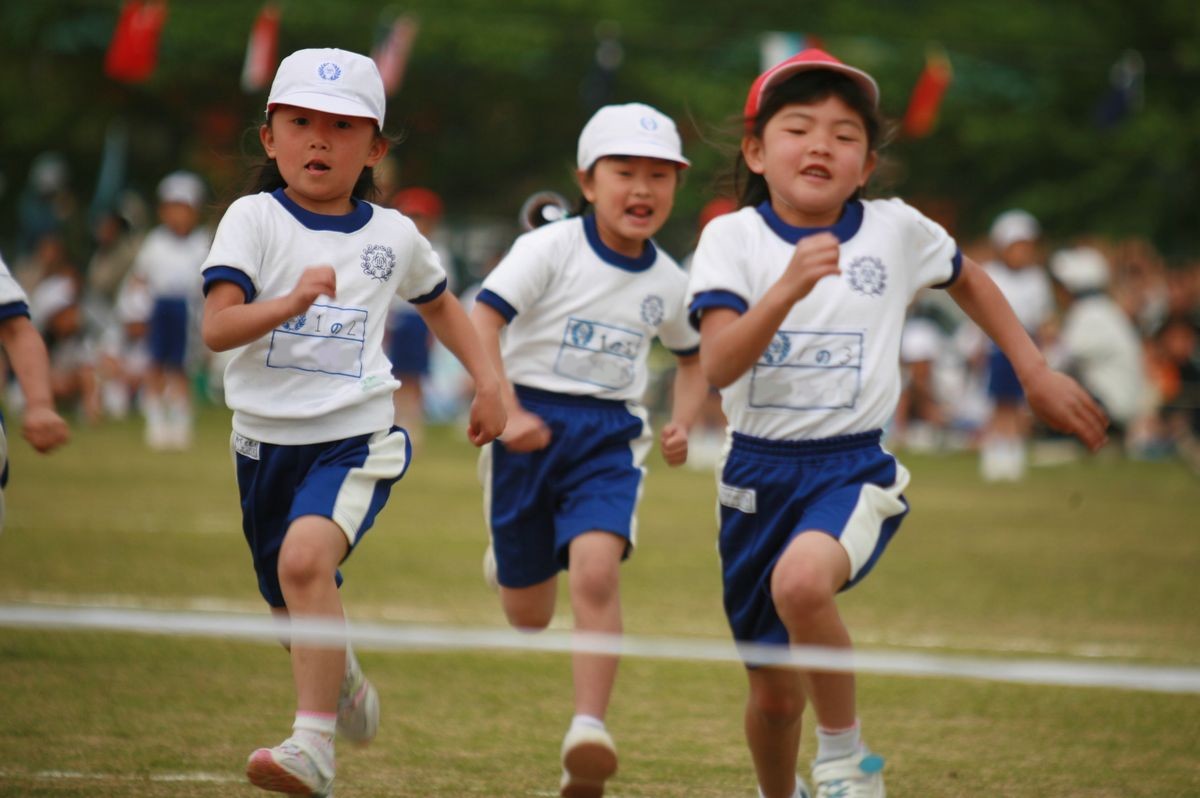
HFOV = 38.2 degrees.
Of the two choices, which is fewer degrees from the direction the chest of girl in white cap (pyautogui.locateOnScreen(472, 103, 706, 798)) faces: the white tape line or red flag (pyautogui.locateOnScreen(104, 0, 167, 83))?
the white tape line

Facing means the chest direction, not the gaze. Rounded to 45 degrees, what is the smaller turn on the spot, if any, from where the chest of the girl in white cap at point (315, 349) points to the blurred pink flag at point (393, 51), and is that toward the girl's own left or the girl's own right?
approximately 180°

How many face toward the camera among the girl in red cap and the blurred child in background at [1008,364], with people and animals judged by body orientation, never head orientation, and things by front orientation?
2

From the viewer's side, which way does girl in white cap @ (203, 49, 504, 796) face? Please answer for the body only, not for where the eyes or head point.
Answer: toward the camera

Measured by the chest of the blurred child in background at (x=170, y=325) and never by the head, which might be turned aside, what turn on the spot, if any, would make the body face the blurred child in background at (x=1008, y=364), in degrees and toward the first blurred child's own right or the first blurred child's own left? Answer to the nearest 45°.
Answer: approximately 90° to the first blurred child's own left

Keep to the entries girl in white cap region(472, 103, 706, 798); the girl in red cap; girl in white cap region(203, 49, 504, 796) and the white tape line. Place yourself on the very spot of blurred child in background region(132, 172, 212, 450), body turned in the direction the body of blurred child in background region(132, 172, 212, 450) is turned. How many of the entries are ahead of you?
4

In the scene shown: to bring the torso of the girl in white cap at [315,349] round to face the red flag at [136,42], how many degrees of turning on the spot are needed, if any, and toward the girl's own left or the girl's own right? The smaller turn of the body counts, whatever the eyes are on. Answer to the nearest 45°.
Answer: approximately 180°

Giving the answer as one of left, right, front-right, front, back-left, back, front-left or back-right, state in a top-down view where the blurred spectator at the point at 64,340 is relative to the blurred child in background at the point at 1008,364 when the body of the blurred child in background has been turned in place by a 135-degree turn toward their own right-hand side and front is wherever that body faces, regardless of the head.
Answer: front-left

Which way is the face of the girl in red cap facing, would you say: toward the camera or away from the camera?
toward the camera

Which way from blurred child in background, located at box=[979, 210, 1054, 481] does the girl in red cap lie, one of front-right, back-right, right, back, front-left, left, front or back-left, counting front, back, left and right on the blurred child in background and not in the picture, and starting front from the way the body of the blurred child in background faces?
front

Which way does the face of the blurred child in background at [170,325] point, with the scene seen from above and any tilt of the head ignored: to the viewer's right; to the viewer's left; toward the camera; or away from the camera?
toward the camera

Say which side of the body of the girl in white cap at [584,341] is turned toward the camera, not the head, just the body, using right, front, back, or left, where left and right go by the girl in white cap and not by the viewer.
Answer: front

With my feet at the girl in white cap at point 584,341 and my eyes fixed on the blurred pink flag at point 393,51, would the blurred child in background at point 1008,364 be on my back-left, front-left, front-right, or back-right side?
front-right

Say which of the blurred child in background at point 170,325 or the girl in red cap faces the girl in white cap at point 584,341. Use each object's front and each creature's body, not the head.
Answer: the blurred child in background

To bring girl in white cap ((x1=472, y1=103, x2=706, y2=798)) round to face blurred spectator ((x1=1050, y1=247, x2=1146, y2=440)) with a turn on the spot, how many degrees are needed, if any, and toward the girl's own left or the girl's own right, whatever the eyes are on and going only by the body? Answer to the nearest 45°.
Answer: approximately 135° to the girl's own left

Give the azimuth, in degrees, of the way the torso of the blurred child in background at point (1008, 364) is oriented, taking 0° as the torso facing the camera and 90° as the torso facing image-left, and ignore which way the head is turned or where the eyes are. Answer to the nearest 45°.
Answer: approximately 0°

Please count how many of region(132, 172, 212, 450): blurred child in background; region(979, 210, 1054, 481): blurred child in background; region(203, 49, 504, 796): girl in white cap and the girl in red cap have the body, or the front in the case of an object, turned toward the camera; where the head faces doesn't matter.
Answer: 4

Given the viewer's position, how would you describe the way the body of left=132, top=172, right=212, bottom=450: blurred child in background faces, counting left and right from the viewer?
facing the viewer
